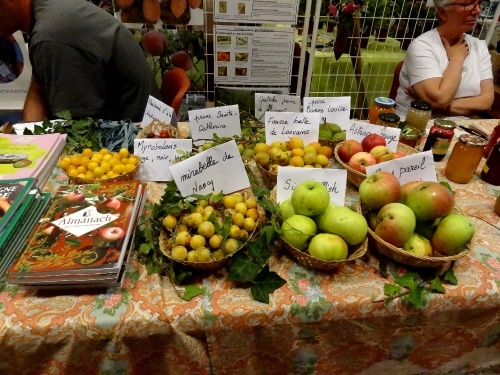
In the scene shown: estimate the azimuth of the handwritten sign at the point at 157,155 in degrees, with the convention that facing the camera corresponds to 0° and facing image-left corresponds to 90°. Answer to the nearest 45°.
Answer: approximately 0°

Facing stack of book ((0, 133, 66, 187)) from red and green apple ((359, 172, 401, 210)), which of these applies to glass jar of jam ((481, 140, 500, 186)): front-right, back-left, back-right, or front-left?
back-right

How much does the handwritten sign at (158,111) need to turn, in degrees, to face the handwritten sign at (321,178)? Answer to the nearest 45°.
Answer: approximately 45° to its left

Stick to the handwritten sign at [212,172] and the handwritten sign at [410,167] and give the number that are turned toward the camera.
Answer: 2

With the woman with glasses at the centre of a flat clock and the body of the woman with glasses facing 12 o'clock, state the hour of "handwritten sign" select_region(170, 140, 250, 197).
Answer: The handwritten sign is roughly at 2 o'clock from the woman with glasses.
